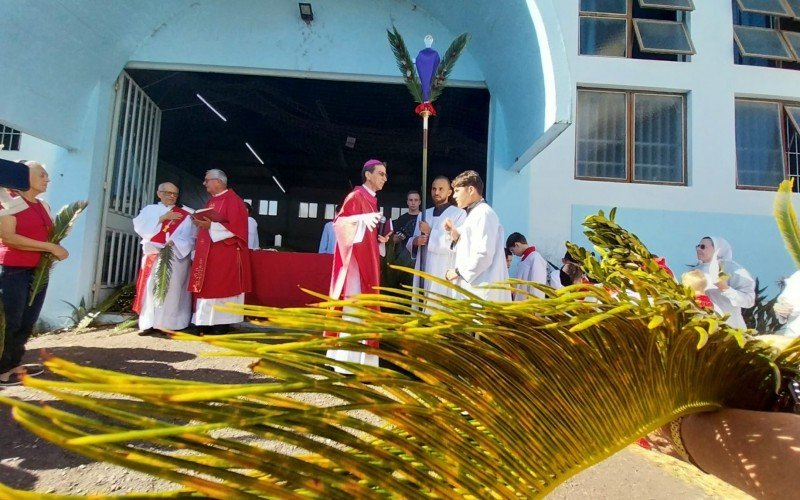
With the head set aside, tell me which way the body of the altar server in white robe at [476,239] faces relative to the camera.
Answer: to the viewer's left

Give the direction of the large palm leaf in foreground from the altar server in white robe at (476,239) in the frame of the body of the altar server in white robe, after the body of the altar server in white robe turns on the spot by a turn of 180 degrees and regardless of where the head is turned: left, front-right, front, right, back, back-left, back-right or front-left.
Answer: right

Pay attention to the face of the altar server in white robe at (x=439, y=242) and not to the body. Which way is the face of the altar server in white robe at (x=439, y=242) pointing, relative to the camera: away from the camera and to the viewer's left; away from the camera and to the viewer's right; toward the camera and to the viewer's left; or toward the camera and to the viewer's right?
toward the camera and to the viewer's left

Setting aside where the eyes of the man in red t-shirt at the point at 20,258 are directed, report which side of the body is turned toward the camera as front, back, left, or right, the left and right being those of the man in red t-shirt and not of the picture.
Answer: right

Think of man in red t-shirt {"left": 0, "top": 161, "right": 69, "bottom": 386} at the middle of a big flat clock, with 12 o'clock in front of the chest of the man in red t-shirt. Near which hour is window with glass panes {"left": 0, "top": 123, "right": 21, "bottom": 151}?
The window with glass panes is roughly at 9 o'clock from the man in red t-shirt.

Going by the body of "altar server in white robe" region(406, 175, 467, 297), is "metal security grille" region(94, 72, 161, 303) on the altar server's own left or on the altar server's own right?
on the altar server's own right

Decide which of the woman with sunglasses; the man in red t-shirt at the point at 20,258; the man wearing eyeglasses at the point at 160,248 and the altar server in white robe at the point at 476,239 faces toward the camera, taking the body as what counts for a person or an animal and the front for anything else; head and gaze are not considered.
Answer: the man wearing eyeglasses

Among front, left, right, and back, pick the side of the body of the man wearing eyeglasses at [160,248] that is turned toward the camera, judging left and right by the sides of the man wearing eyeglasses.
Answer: front

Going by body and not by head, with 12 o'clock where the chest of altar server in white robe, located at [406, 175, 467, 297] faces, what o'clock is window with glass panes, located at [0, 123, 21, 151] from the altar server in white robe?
The window with glass panes is roughly at 2 o'clock from the altar server in white robe.

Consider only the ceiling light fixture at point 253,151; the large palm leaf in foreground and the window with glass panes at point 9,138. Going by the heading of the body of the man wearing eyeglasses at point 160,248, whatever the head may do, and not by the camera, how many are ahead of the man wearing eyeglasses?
1

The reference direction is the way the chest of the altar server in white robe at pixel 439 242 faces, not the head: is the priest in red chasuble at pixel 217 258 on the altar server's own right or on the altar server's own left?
on the altar server's own right

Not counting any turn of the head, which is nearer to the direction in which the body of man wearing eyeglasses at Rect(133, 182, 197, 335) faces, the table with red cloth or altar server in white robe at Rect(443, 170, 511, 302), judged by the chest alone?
the altar server in white robe

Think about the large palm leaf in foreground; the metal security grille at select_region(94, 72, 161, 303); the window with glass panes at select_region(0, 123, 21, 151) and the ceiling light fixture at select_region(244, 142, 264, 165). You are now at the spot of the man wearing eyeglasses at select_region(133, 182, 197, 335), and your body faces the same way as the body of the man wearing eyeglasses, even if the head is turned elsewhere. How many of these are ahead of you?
1
